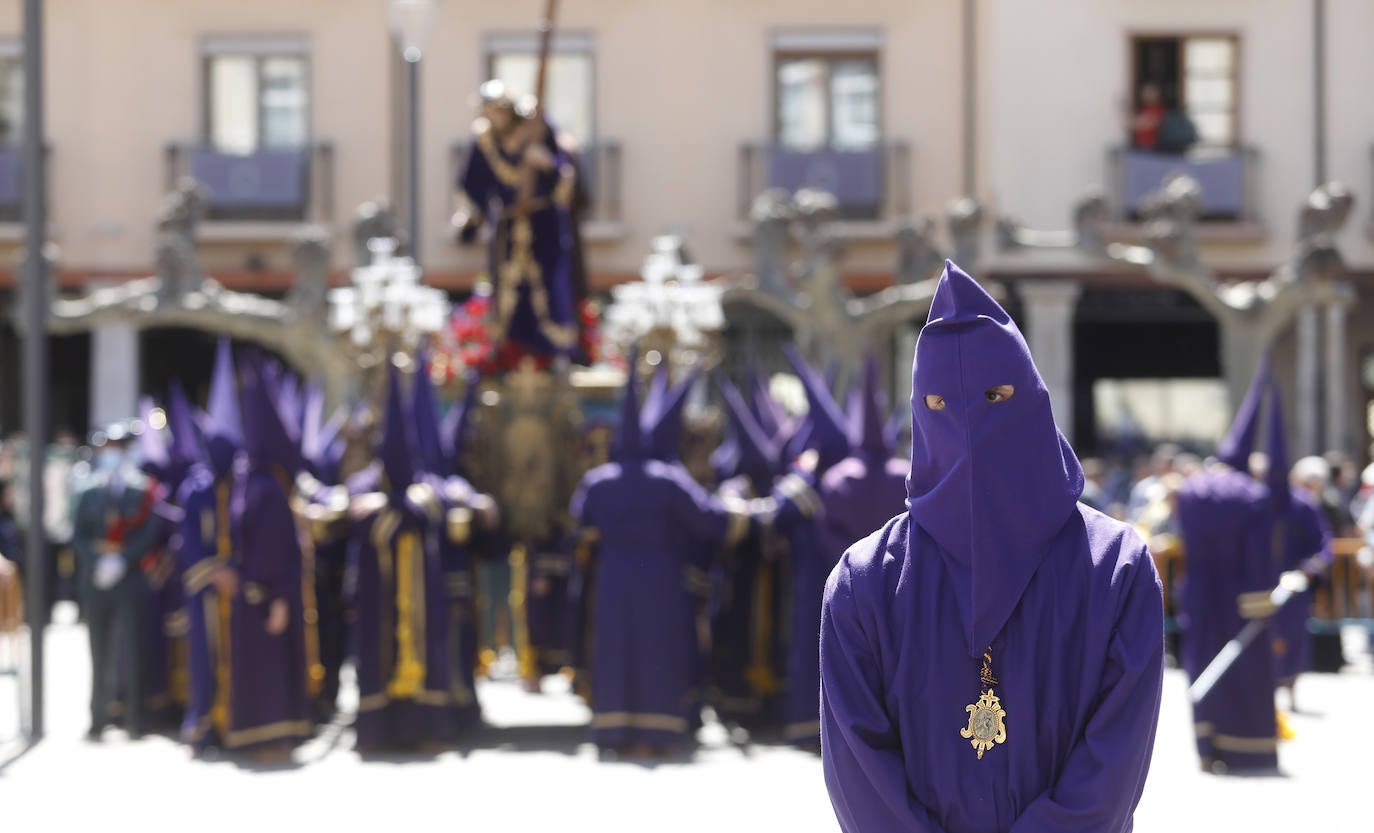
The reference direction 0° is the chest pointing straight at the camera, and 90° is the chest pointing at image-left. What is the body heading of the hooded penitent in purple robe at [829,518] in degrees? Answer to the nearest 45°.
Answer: approximately 135°

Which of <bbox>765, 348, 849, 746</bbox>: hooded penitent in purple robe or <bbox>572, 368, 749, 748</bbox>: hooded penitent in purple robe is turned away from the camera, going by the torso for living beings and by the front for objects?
<bbox>572, 368, 749, 748</bbox>: hooded penitent in purple robe

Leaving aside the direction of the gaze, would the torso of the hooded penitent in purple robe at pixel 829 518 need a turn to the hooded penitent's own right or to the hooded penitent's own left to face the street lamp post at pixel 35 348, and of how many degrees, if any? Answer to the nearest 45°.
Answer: approximately 45° to the hooded penitent's own left

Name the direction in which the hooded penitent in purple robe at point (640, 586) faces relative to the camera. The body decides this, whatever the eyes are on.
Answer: away from the camera

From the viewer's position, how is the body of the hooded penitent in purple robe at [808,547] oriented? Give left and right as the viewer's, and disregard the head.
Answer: facing to the left of the viewer

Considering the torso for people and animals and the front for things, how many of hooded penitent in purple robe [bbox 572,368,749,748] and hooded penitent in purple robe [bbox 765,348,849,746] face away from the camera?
1
